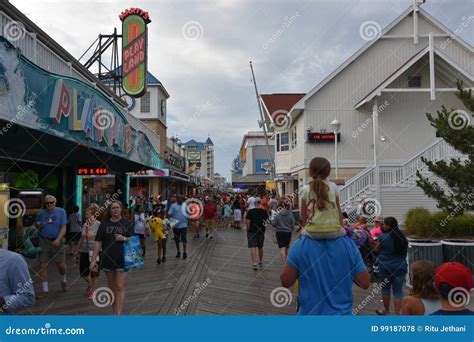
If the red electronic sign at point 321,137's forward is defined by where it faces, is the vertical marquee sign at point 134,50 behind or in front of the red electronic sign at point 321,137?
in front

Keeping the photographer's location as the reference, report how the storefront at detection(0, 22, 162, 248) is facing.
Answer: facing the viewer and to the right of the viewer

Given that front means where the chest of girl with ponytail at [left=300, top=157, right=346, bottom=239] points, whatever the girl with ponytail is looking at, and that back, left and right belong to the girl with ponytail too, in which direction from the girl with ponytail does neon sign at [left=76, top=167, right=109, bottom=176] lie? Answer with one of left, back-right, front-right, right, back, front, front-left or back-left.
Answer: front-left

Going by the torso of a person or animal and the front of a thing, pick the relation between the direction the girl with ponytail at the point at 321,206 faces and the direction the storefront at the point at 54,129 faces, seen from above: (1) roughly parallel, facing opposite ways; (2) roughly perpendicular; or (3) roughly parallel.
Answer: roughly perpendicular

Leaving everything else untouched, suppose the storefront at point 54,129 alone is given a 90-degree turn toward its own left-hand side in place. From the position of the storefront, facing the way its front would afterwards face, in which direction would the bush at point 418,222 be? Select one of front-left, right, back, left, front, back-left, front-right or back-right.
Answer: front-right

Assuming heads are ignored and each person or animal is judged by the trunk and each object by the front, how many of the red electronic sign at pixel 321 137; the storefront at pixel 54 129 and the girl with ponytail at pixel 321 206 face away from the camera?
1

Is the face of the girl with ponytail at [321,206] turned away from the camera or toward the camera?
away from the camera
